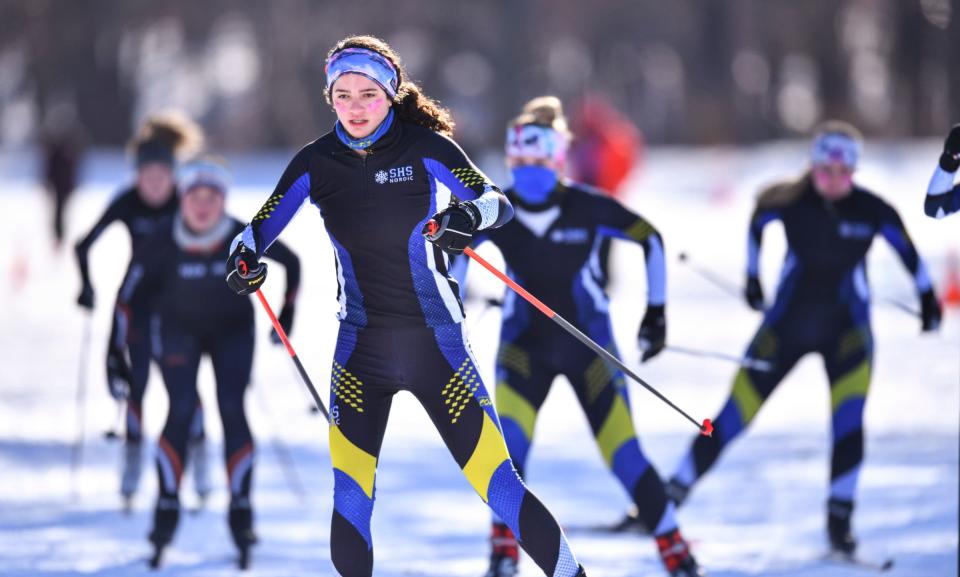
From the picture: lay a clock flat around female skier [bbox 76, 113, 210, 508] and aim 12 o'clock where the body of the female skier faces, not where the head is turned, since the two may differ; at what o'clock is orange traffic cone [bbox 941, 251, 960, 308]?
The orange traffic cone is roughly at 8 o'clock from the female skier.

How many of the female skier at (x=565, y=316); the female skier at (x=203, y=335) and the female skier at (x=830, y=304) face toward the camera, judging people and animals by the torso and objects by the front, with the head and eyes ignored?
3

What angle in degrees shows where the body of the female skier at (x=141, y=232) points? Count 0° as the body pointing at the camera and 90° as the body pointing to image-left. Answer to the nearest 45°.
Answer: approximately 0°

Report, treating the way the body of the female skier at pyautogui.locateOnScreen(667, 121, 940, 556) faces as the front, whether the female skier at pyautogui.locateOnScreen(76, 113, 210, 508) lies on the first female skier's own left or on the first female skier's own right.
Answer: on the first female skier's own right

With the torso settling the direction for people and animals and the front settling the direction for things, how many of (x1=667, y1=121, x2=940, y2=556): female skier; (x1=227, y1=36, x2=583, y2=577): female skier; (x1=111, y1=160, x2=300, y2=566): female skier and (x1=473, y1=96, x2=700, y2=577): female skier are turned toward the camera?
4

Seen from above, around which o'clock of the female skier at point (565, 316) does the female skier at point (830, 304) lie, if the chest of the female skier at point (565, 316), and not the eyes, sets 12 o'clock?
the female skier at point (830, 304) is roughly at 8 o'clock from the female skier at point (565, 316).

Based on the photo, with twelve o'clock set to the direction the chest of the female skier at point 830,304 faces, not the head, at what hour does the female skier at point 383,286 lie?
the female skier at point 383,286 is roughly at 1 o'clock from the female skier at point 830,304.

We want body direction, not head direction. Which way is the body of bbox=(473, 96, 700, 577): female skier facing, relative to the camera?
toward the camera

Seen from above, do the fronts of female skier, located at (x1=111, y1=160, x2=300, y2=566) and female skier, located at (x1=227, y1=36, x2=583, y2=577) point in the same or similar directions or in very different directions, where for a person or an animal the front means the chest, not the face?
same or similar directions

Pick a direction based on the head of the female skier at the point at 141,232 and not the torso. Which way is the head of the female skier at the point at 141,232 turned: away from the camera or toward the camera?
toward the camera

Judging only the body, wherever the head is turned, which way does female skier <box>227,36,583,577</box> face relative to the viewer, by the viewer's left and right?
facing the viewer
